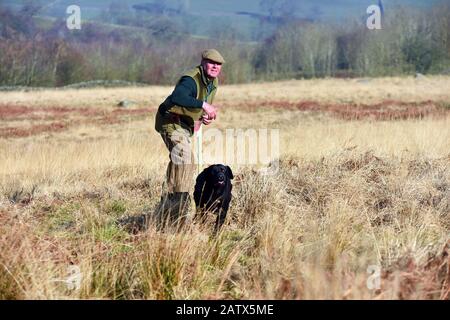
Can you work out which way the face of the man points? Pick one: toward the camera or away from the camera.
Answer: toward the camera

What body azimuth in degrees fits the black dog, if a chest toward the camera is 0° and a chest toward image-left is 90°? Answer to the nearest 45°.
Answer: approximately 315°

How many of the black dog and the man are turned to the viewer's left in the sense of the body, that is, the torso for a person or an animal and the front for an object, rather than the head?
0

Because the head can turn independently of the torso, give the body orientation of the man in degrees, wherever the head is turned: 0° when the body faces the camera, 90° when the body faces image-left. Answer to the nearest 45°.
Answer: approximately 315°
